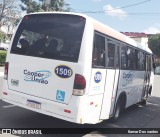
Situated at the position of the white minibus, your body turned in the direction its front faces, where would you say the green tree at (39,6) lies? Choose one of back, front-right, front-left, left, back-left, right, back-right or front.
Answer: front-left

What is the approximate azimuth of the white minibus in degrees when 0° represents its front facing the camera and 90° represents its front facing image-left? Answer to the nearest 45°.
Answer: approximately 225°
